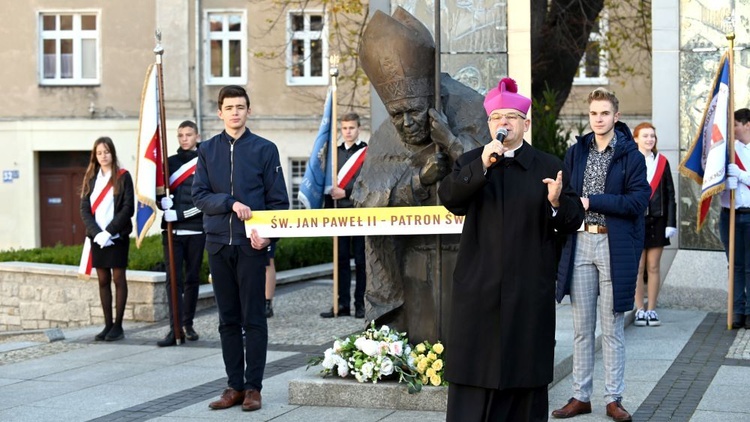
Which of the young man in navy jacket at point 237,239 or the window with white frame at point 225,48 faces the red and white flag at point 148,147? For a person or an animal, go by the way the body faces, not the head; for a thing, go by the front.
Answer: the window with white frame

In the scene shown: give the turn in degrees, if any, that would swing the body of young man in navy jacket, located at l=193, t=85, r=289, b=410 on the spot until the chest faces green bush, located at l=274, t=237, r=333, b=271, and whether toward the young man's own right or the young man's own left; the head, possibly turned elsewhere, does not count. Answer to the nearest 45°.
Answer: approximately 180°

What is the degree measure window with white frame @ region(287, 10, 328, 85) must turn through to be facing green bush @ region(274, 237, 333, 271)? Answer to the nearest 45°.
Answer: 0° — it already faces it

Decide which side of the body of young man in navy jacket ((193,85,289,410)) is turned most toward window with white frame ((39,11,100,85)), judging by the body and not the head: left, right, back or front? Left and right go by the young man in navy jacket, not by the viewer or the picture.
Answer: back

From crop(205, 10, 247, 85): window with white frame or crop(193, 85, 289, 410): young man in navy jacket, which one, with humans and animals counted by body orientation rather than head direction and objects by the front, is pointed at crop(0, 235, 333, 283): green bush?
the window with white frame

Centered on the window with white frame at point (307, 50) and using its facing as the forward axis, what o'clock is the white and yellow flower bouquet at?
The white and yellow flower bouquet is roughly at 12 o'clock from the window with white frame.

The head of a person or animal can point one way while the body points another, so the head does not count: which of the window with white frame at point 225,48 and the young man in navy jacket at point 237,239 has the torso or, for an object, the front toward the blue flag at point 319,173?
the window with white frame

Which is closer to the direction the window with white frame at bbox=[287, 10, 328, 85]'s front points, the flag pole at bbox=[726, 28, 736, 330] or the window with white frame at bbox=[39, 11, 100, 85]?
the flag pole

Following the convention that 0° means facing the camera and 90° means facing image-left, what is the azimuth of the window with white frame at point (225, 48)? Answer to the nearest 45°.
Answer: approximately 0°
